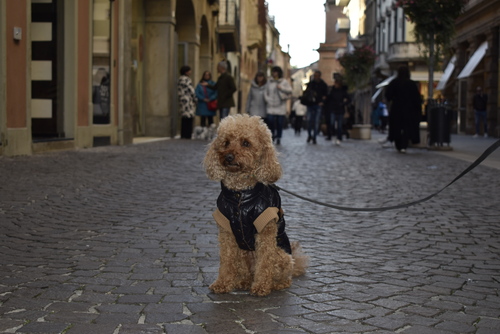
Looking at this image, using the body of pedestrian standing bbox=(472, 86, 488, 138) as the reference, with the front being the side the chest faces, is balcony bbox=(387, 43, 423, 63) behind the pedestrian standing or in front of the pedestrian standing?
behind

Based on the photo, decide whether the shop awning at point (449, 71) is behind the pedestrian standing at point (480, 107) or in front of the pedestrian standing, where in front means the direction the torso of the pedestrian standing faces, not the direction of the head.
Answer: behind

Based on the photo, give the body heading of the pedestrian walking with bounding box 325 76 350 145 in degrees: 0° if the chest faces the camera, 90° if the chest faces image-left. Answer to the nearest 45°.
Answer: approximately 0°

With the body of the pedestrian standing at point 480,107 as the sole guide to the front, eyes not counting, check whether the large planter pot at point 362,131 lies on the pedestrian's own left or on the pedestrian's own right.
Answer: on the pedestrian's own right

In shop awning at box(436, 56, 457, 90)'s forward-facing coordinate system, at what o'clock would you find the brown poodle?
The brown poodle is roughly at 9 o'clock from the shop awning.

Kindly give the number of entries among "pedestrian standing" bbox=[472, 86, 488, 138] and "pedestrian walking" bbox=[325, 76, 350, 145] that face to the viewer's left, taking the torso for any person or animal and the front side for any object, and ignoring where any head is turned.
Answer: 0

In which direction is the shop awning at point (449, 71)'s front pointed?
to the viewer's left

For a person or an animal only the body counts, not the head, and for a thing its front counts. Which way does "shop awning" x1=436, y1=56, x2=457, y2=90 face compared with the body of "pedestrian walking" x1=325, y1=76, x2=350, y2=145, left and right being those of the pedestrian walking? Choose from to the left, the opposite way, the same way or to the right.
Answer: to the right

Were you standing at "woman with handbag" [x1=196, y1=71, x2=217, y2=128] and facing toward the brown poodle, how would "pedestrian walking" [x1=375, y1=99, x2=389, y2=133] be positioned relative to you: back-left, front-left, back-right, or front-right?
back-left

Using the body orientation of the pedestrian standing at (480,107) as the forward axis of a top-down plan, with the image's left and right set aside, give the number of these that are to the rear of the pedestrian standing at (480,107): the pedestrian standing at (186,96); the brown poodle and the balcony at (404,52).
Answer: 1

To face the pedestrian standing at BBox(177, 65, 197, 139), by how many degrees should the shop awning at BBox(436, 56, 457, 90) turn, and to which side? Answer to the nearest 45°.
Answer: approximately 45° to its left

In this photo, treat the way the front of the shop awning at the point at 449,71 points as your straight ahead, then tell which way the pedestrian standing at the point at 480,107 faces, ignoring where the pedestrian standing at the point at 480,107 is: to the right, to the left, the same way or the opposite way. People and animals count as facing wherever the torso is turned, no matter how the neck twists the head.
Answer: to the left
